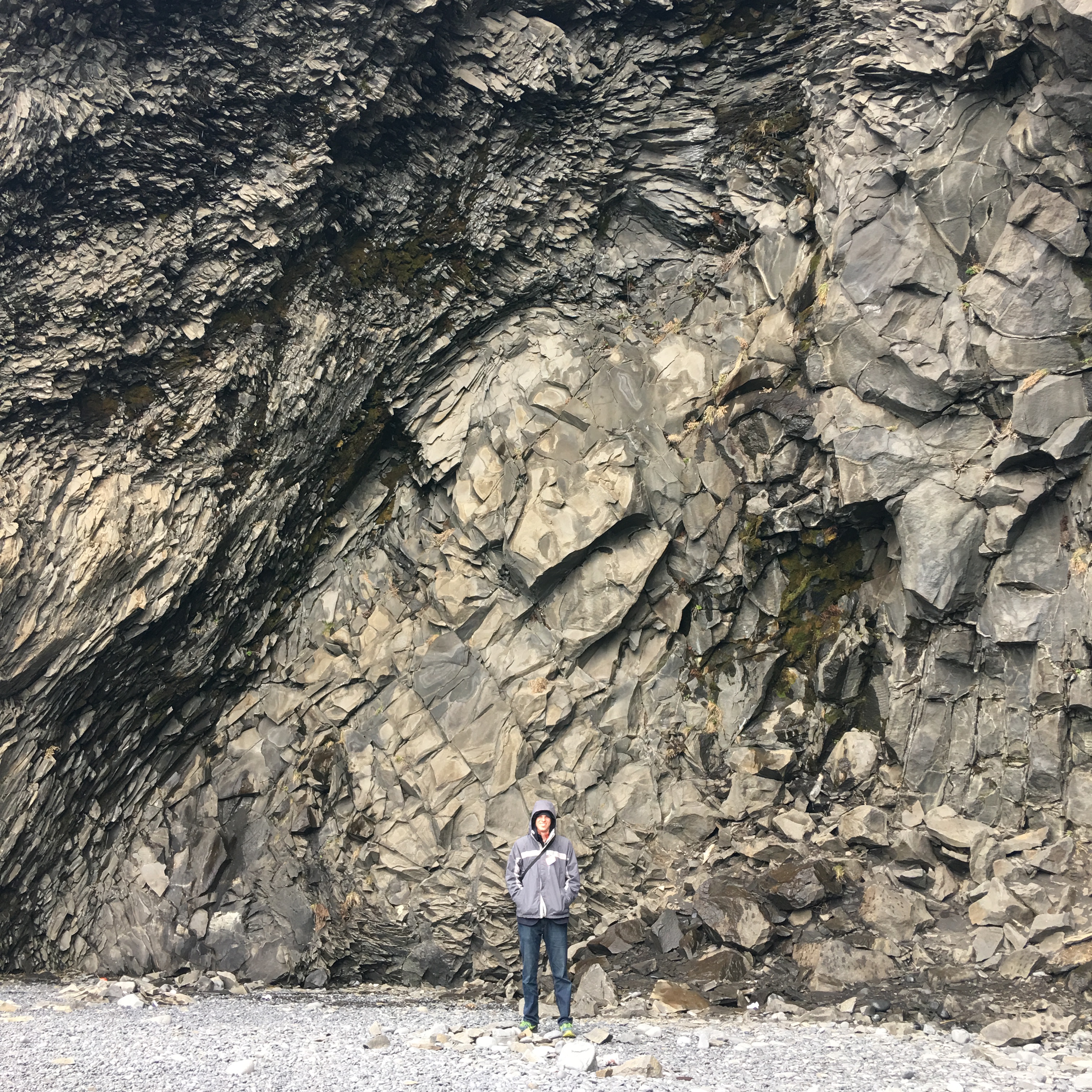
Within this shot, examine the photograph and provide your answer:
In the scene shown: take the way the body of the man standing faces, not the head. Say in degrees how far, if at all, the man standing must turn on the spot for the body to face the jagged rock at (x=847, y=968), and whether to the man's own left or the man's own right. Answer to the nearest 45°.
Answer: approximately 135° to the man's own left

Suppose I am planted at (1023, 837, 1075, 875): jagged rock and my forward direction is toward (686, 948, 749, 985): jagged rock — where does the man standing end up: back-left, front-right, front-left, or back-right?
front-left

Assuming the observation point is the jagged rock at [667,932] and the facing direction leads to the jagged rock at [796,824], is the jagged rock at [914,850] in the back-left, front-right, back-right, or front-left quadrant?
front-right

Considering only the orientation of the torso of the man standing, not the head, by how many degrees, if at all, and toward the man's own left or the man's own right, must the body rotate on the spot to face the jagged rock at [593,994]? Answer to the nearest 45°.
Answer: approximately 180°

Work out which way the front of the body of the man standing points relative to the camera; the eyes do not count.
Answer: toward the camera

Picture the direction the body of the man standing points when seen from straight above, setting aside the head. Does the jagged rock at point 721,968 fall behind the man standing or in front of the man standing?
behind
